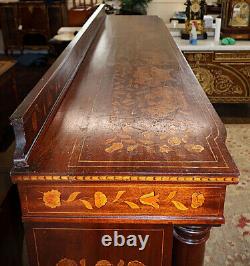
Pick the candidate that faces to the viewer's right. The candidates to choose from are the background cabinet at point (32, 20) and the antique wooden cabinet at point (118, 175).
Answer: the antique wooden cabinet

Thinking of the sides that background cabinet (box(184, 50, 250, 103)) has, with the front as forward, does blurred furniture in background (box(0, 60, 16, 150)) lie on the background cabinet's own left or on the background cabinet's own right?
on the background cabinet's own right

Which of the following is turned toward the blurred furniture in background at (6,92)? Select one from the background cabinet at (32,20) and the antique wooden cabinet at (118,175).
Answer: the background cabinet

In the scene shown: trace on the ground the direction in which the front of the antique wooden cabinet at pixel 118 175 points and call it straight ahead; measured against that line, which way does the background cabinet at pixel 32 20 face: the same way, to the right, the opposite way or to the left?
to the right

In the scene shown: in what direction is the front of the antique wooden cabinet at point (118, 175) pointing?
to the viewer's right

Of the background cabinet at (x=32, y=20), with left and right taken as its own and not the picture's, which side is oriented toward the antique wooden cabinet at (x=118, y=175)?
front

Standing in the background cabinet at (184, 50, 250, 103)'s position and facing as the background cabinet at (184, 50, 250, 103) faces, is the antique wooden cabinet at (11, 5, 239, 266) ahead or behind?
ahead

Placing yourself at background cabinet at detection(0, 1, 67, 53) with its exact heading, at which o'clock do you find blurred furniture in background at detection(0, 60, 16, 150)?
The blurred furniture in background is roughly at 12 o'clock from the background cabinet.

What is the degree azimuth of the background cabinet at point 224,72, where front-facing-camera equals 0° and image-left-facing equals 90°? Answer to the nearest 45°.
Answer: approximately 0°

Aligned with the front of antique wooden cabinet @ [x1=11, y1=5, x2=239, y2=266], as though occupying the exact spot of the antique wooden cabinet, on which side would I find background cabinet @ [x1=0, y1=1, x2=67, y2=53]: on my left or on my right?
on my left

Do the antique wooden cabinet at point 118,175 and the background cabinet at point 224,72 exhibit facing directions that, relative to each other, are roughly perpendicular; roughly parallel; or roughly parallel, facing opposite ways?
roughly perpendicular

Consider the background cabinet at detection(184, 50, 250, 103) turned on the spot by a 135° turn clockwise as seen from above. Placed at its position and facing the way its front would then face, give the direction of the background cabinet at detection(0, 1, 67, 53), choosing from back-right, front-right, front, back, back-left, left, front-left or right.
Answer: front
